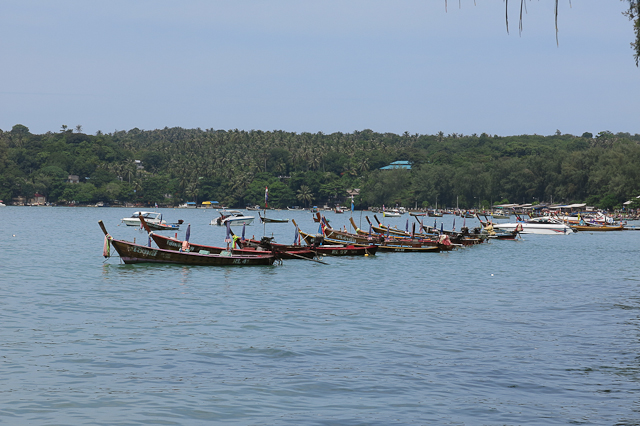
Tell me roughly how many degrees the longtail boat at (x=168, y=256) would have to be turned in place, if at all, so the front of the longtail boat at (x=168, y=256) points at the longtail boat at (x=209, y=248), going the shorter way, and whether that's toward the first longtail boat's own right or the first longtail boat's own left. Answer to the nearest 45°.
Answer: approximately 135° to the first longtail boat's own right

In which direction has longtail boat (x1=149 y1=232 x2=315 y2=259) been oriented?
to the viewer's left

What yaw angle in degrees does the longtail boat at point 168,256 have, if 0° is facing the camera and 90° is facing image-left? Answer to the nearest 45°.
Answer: approximately 90°

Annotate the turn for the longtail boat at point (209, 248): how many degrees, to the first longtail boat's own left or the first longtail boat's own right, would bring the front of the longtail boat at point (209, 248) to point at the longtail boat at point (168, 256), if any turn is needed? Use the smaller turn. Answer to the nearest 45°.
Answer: approximately 45° to the first longtail boat's own left

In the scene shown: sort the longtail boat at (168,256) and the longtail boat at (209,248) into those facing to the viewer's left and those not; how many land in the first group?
2
